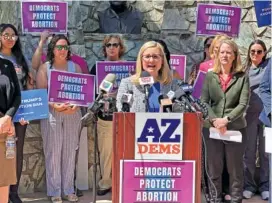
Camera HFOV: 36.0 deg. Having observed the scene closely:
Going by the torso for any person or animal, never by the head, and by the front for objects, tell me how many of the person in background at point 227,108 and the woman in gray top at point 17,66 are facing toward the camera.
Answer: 2

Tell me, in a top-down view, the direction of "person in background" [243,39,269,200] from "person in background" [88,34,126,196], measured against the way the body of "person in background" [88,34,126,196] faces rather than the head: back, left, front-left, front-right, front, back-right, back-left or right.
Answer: left

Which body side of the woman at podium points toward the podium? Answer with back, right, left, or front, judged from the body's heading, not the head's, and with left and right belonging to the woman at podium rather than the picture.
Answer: front

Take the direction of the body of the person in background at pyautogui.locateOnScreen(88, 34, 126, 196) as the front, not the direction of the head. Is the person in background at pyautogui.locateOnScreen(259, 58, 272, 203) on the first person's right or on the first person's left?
on the first person's left

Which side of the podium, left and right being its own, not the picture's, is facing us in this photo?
front

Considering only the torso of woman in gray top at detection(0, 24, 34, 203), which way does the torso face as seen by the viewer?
toward the camera

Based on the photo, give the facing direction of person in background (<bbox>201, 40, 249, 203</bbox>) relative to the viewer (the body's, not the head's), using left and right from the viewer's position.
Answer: facing the viewer

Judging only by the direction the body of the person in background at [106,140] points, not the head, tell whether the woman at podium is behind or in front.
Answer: in front

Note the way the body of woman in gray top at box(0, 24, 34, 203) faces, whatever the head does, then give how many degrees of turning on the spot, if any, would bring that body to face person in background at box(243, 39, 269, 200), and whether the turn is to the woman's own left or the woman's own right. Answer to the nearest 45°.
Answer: approximately 90° to the woman's own left

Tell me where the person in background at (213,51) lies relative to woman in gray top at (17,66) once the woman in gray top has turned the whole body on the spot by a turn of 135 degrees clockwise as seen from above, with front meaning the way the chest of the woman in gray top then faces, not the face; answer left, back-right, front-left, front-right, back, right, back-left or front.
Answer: back-right

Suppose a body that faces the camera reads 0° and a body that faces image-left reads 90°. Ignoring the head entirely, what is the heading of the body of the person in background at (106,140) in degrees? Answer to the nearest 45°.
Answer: approximately 0°

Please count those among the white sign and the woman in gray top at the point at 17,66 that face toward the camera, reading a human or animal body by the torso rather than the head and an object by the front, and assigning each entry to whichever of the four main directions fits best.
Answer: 2

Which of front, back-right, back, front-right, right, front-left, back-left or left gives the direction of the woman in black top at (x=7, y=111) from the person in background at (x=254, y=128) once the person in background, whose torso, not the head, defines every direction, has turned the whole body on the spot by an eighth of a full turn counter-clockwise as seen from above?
right

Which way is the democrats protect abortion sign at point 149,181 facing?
toward the camera
